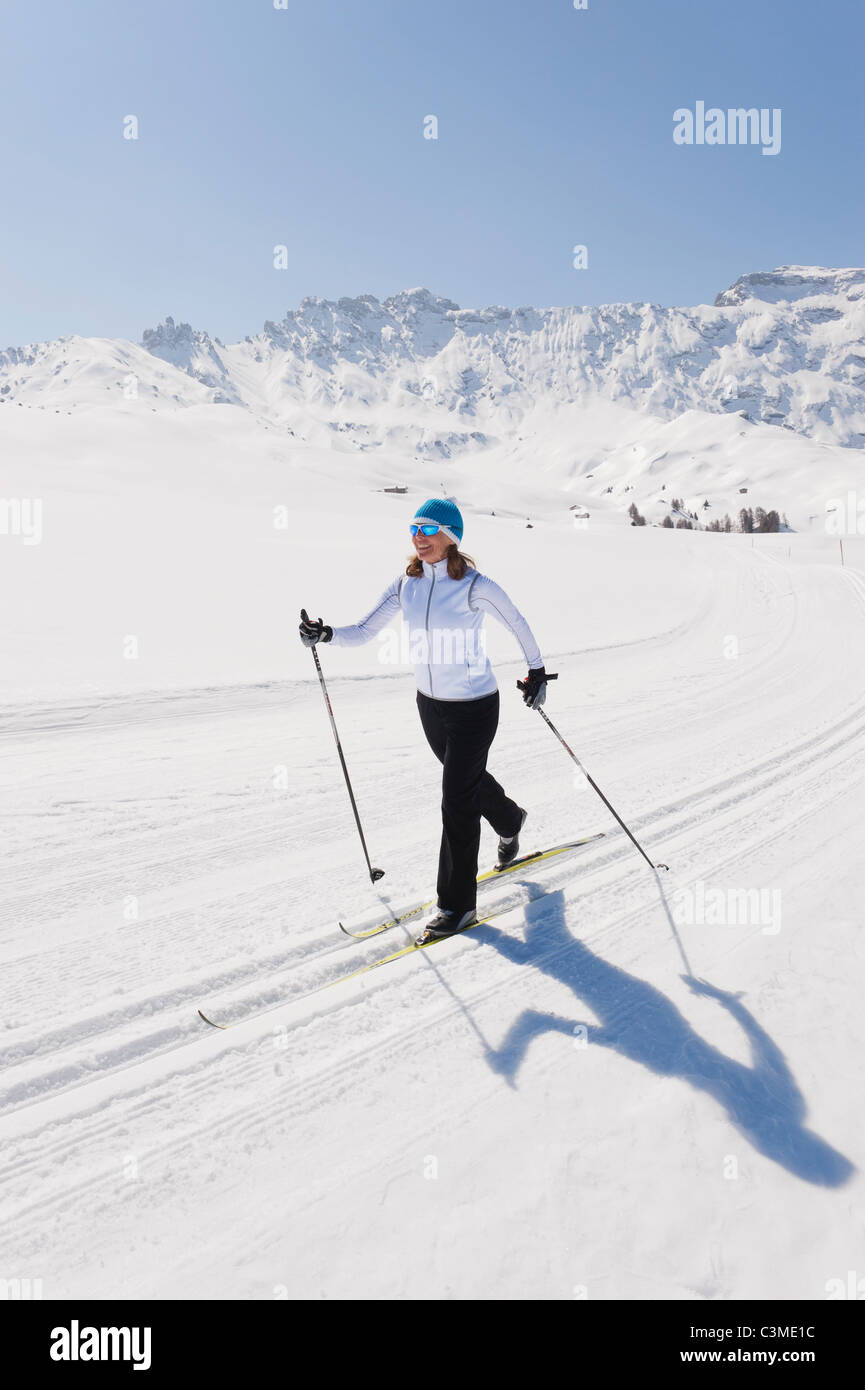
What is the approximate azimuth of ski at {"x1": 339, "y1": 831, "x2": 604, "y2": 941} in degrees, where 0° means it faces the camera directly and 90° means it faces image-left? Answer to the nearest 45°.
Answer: approximately 45°

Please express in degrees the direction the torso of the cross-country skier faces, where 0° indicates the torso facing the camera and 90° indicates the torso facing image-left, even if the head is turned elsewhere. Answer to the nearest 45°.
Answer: approximately 45°
